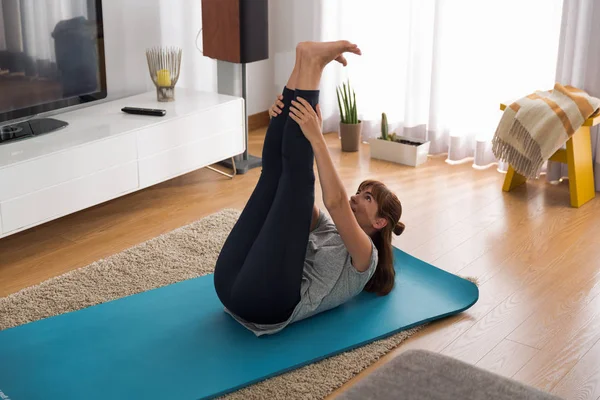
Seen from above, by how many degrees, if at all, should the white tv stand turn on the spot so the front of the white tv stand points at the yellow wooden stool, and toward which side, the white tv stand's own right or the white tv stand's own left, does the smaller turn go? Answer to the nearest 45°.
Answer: approximately 45° to the white tv stand's own left

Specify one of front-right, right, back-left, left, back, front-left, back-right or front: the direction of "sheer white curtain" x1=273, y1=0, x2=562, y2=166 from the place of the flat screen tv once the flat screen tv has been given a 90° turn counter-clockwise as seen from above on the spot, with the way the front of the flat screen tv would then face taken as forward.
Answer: front-right

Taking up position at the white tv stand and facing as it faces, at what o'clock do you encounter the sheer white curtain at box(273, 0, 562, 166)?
The sheer white curtain is roughly at 10 o'clock from the white tv stand.

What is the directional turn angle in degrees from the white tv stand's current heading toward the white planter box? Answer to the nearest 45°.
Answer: approximately 45° to its left

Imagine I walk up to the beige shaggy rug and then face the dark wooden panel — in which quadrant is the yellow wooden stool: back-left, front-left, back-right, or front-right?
front-right

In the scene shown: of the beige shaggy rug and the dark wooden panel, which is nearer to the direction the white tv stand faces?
the beige shaggy rug

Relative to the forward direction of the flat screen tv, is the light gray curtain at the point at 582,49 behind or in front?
in front

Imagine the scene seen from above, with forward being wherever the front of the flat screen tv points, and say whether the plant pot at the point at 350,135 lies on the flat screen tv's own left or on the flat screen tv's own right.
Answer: on the flat screen tv's own left

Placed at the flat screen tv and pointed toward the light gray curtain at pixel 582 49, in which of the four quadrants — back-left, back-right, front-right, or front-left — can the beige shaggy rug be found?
front-right

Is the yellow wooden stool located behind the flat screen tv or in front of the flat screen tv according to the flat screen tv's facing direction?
in front

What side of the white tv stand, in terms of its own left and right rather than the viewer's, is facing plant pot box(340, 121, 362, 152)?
left

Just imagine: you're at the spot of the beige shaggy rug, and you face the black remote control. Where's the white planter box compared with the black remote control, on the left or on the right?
right

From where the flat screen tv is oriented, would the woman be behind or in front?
in front

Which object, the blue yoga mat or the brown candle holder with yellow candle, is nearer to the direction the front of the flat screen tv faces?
the blue yoga mat

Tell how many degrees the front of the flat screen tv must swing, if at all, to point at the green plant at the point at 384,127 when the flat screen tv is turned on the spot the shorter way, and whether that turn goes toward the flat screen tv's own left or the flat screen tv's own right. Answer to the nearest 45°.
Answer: approximately 45° to the flat screen tv's own left
